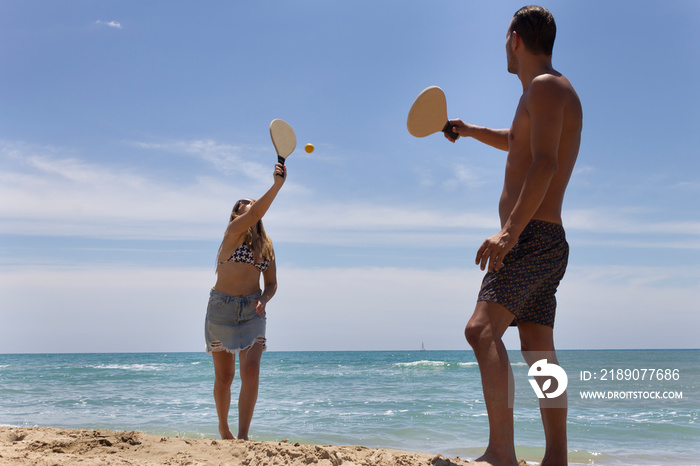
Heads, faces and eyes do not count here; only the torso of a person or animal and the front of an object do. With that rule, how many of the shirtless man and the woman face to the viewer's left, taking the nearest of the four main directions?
1

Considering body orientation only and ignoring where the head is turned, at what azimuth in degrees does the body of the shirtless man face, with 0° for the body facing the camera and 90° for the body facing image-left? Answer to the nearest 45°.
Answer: approximately 90°

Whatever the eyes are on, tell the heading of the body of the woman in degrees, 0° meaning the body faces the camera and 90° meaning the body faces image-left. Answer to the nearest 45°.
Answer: approximately 315°

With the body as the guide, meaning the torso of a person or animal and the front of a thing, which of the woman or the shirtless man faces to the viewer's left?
the shirtless man

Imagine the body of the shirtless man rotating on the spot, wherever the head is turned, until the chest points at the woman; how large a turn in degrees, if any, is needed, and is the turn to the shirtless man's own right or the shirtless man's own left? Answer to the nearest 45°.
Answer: approximately 45° to the shirtless man's own right

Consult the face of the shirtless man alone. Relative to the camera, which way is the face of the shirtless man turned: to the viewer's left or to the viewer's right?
to the viewer's left

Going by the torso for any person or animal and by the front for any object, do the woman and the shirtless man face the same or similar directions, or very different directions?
very different directions
